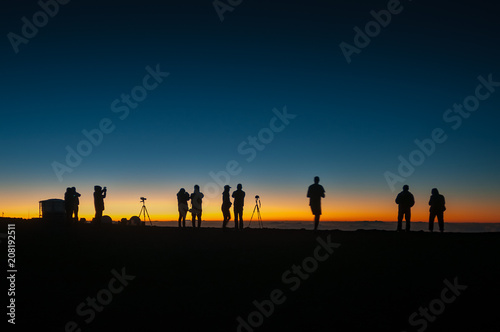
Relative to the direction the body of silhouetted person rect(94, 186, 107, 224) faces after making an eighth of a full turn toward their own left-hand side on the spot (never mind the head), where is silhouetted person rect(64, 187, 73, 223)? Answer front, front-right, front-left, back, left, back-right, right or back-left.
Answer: left

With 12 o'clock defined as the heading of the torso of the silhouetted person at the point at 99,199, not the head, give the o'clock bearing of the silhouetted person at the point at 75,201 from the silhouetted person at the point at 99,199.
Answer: the silhouetted person at the point at 75,201 is roughly at 8 o'clock from the silhouetted person at the point at 99,199.
